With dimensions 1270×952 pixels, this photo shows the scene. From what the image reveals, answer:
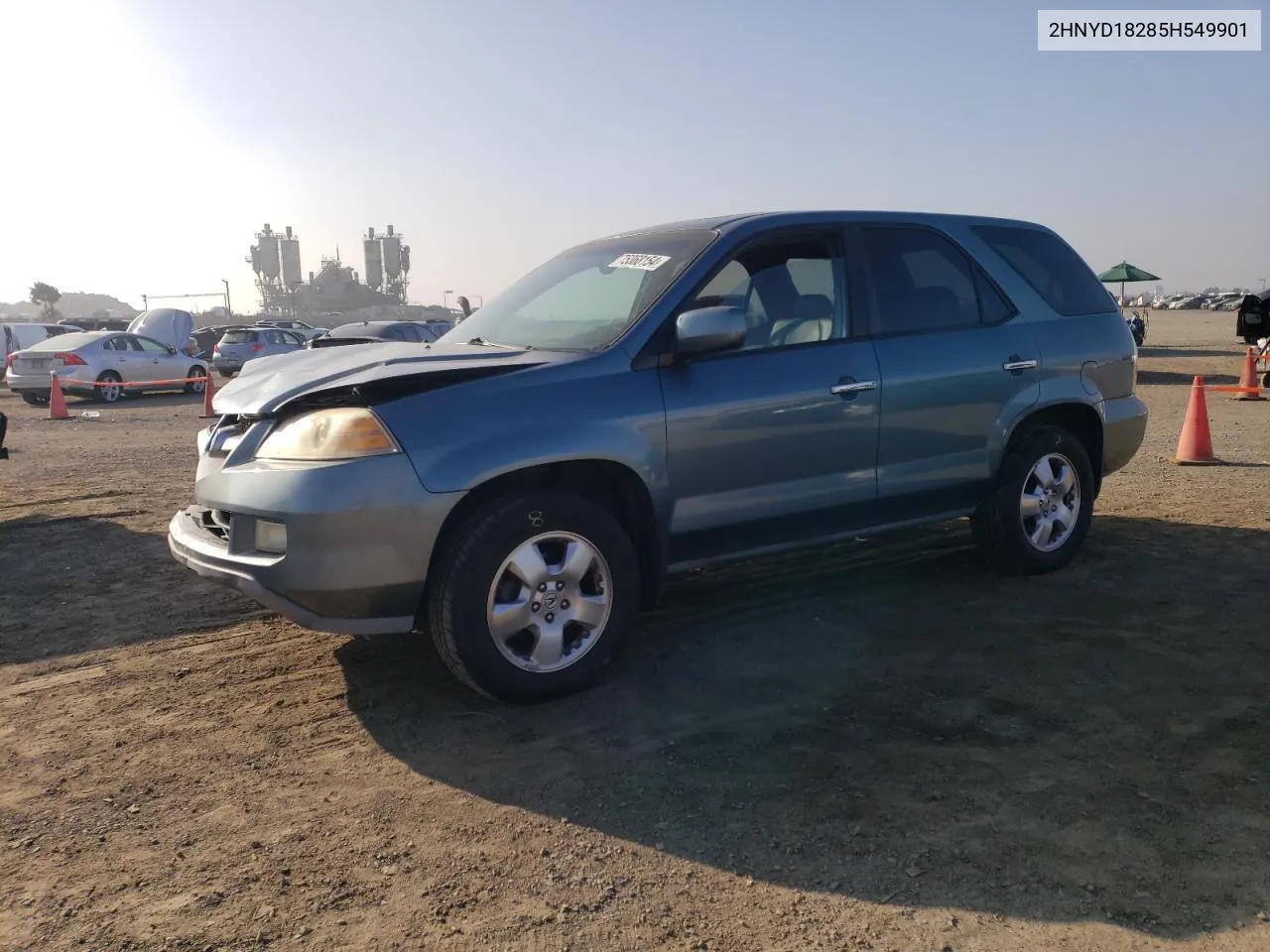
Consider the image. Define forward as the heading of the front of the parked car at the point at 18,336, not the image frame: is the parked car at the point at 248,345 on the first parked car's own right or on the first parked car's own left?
on the first parked car's own right

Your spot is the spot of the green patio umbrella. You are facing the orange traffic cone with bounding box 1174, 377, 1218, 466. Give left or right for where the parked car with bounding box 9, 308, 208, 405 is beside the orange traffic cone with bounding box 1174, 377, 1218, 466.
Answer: right

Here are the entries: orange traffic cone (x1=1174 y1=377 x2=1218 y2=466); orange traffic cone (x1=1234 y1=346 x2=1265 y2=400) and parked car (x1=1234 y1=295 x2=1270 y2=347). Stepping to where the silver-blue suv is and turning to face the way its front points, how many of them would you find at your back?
3

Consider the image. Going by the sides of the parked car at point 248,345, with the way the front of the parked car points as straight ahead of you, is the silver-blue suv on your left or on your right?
on your right

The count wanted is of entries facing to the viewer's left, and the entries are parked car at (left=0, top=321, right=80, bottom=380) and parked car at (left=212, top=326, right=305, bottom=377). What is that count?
0

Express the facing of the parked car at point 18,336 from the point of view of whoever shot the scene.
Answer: facing away from the viewer and to the right of the viewer

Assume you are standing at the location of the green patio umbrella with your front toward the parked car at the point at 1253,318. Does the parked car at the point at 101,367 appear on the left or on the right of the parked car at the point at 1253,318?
right

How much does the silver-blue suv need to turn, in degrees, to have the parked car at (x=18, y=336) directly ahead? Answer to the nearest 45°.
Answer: approximately 90° to its right

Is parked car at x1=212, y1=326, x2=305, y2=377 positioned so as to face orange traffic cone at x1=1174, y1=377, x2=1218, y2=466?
no

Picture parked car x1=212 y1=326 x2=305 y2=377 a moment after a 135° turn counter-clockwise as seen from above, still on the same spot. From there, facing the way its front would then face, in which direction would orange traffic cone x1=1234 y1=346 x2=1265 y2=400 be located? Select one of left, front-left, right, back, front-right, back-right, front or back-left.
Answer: back-left

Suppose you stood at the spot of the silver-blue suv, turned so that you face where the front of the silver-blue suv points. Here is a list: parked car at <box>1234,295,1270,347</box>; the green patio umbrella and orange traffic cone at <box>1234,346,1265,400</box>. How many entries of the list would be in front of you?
0

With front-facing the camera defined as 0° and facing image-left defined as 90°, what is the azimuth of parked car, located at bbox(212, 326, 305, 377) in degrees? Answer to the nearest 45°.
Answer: approximately 225°

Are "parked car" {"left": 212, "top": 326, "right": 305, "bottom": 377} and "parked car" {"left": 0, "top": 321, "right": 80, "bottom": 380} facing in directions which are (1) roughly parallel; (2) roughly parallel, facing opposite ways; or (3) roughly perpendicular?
roughly parallel

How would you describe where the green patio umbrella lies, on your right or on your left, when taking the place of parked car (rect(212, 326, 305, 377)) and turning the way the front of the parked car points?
on your right

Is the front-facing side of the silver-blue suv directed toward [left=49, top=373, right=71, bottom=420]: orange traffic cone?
no

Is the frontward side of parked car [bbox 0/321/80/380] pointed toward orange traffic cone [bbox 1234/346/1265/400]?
no
